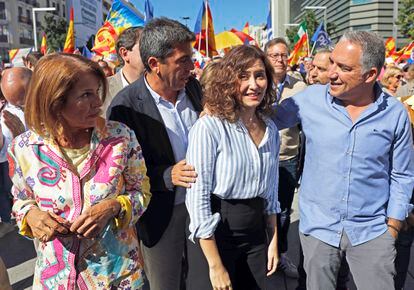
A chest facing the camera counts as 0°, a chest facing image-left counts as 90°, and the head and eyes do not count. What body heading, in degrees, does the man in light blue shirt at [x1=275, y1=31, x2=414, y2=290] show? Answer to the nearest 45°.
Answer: approximately 0°

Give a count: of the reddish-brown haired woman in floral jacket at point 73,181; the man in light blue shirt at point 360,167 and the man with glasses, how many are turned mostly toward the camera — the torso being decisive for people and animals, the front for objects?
3

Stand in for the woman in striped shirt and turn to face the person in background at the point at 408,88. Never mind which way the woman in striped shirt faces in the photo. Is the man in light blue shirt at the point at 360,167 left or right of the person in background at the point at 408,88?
right

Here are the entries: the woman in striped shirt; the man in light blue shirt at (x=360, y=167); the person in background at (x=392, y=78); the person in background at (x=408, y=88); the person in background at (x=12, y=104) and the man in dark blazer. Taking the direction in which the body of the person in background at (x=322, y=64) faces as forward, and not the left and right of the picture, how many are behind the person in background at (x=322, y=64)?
2

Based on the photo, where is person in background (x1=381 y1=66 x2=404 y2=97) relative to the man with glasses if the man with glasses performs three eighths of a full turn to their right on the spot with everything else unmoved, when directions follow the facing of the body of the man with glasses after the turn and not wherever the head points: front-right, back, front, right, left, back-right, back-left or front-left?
right

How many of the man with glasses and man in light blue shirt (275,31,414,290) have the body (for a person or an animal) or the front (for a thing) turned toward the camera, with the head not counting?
2

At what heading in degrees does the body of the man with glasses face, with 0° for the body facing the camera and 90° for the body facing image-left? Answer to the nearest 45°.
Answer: approximately 0°

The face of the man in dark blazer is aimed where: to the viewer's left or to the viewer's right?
to the viewer's right

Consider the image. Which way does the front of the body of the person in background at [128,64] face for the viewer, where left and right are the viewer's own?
facing the viewer and to the right of the viewer

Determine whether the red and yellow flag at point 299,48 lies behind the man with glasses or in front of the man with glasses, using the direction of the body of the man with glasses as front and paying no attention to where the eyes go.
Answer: behind

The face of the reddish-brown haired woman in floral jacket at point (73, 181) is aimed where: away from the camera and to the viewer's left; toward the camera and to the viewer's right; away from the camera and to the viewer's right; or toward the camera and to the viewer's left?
toward the camera and to the viewer's right
